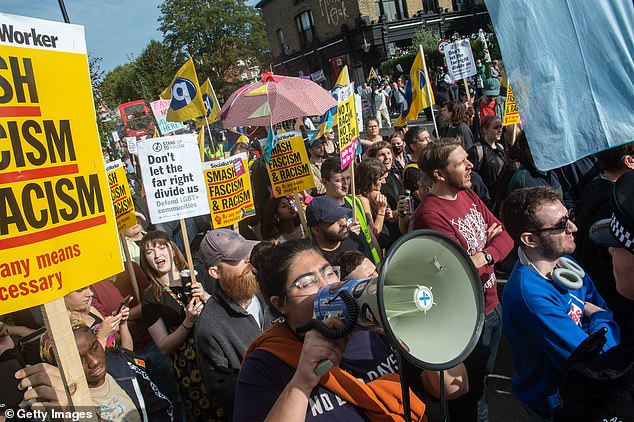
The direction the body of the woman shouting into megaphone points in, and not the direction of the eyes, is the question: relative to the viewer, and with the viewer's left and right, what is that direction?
facing the viewer and to the right of the viewer

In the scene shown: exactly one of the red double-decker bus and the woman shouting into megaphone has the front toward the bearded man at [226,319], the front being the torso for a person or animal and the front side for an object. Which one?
the red double-decker bus

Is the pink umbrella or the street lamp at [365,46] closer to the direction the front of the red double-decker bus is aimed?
the pink umbrella

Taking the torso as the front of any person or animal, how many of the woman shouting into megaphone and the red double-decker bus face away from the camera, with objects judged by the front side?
0

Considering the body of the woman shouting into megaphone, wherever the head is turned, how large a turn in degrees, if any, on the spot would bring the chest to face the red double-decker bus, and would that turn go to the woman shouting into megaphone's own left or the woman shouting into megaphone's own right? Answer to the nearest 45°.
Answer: approximately 135° to the woman shouting into megaphone's own left

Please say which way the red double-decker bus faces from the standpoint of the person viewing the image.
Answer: facing the viewer

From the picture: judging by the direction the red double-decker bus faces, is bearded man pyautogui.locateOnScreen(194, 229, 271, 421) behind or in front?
in front

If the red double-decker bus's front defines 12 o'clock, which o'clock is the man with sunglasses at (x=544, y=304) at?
The man with sunglasses is roughly at 12 o'clock from the red double-decker bus.

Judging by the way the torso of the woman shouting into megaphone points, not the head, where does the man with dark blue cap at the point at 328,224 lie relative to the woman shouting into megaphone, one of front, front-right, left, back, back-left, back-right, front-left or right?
back-left

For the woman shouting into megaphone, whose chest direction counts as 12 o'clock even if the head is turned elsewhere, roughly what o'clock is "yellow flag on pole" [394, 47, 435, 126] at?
The yellow flag on pole is roughly at 8 o'clock from the woman shouting into megaphone.

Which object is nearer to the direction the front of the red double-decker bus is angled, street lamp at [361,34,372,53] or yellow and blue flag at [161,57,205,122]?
the yellow and blue flag

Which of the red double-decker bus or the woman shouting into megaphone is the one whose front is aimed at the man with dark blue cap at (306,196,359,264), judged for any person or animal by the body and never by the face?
the red double-decker bus

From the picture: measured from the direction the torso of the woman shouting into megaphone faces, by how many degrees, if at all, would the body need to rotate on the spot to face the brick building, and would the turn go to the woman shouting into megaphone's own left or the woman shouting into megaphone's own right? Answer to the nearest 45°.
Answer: approximately 135° to the woman shouting into megaphone's own left
